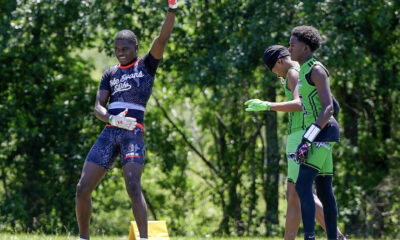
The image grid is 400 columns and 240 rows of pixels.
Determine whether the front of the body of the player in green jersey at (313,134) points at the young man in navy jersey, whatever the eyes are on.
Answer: yes

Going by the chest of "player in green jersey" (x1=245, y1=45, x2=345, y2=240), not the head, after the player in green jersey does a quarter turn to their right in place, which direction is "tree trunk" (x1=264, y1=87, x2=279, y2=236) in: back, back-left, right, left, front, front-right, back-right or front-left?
front

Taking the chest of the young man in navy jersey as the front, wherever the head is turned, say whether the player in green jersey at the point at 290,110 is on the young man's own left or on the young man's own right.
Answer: on the young man's own left

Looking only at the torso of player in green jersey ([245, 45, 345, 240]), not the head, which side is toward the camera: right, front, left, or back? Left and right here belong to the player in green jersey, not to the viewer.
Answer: left

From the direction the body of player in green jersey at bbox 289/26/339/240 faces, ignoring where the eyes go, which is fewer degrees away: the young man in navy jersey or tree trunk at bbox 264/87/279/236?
the young man in navy jersey

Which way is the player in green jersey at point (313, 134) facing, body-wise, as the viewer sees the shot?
to the viewer's left

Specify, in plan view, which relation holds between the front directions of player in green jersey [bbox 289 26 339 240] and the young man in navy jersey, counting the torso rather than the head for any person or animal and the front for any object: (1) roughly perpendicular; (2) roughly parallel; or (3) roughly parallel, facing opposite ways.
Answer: roughly perpendicular

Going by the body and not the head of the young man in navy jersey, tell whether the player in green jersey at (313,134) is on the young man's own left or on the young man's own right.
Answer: on the young man's own left

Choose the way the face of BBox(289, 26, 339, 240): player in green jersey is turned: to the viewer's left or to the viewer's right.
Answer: to the viewer's left

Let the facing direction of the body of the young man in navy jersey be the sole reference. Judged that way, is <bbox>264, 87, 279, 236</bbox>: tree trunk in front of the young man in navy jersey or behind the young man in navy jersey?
behind

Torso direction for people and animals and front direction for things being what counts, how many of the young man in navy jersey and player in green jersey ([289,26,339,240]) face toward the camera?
1

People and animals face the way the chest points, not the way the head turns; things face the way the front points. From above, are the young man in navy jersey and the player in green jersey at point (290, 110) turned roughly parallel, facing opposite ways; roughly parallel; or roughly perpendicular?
roughly perpendicular

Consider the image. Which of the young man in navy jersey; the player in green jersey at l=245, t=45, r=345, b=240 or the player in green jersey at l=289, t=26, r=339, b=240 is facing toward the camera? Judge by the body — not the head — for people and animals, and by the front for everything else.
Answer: the young man in navy jersey

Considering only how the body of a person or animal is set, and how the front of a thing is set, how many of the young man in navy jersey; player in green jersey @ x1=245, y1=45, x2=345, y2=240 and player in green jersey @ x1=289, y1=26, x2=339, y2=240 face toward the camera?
1

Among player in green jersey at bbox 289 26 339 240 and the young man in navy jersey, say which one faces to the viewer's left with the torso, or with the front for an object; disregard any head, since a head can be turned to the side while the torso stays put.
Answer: the player in green jersey

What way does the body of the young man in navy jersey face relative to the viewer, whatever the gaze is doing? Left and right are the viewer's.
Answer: facing the viewer
